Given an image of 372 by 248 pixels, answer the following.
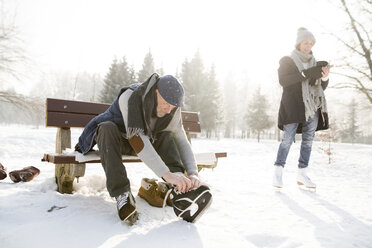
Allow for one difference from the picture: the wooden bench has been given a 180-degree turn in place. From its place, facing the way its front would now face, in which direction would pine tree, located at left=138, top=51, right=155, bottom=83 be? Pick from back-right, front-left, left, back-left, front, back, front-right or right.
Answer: front-right

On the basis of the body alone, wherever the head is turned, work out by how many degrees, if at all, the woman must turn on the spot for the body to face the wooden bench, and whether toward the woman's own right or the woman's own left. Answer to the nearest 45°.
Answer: approximately 90° to the woman's own right

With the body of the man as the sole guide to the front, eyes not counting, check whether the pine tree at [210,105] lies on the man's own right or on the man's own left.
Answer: on the man's own left

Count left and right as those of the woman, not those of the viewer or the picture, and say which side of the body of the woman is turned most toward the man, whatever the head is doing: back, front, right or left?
right

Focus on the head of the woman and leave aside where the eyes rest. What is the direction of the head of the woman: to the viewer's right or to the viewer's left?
to the viewer's right

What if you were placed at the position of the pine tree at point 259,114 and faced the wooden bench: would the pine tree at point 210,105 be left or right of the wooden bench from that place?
right

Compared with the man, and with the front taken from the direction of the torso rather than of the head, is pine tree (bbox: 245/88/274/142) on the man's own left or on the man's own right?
on the man's own left

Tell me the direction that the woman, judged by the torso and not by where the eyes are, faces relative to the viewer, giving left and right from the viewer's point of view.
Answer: facing the viewer and to the right of the viewer

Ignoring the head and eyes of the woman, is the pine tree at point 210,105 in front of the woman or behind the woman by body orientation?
behind

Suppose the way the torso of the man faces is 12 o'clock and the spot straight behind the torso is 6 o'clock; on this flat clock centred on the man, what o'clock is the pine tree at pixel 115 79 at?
The pine tree is roughly at 7 o'clock from the man.

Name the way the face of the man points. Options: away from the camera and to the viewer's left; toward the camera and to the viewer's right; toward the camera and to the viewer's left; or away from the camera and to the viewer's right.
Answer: toward the camera and to the viewer's right

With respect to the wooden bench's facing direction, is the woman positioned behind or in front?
in front
